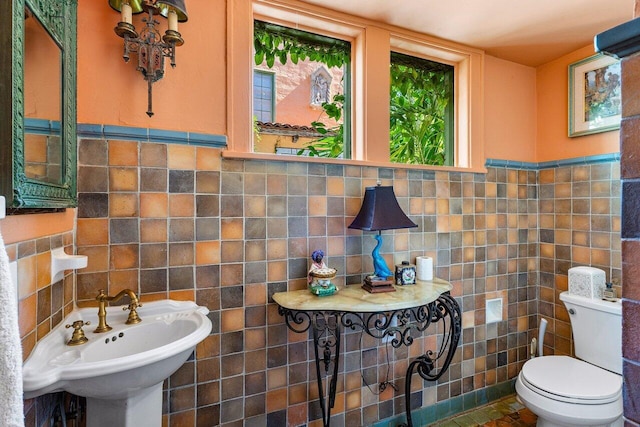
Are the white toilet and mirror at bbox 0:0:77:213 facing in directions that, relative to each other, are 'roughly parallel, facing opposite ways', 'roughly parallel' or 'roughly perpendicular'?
roughly parallel, facing opposite ways

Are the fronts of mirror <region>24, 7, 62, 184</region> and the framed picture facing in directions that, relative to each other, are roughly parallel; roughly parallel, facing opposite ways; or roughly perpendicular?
roughly parallel, facing opposite ways

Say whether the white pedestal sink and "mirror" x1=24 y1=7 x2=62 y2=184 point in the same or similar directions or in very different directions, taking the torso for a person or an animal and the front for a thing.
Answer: same or similar directions

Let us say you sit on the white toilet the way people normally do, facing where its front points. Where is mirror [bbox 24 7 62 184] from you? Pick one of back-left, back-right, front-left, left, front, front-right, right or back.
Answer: front

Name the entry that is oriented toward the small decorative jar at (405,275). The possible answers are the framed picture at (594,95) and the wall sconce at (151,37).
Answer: the framed picture

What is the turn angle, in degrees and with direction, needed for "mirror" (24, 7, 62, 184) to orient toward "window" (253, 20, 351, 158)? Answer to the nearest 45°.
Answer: approximately 45° to its left

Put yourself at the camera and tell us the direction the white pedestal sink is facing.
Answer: facing the viewer and to the right of the viewer

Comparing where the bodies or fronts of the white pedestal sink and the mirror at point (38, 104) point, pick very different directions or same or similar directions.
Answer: same or similar directions

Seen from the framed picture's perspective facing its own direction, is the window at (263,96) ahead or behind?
ahead

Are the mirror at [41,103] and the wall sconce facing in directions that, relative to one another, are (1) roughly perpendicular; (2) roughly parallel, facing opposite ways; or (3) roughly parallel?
roughly perpendicular

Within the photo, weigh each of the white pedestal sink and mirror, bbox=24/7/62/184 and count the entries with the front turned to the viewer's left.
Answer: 0

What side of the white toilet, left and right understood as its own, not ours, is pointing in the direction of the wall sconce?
front

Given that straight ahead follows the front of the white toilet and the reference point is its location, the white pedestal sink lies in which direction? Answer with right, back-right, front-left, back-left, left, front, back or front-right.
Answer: front

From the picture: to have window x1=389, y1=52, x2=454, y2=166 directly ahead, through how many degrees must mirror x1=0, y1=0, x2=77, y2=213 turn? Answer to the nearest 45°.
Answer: approximately 45° to its left

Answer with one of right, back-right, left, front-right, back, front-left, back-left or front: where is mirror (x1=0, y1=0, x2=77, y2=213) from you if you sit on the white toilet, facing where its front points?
front

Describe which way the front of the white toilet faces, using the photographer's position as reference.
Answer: facing the viewer and to the left of the viewer
